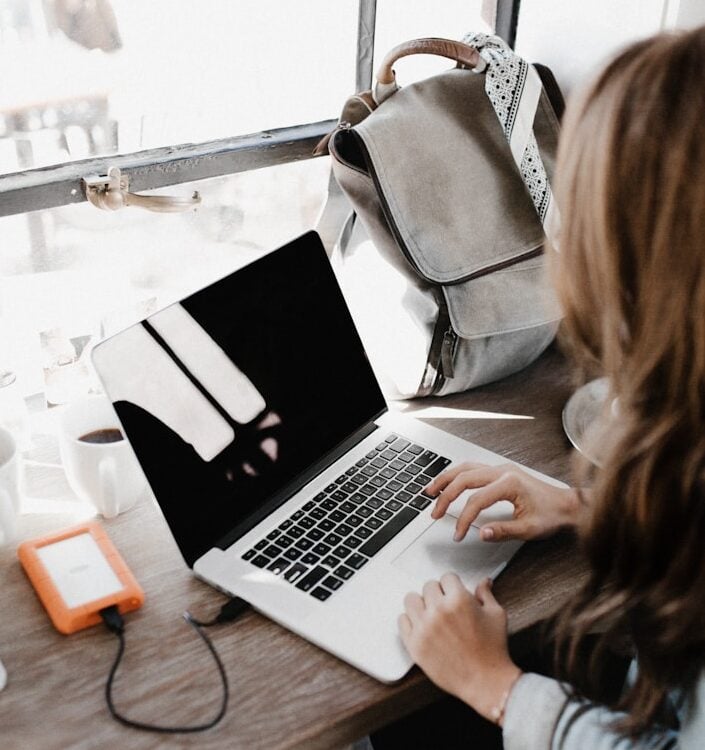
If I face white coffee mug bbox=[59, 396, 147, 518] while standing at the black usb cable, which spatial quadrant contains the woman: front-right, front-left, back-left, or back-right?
back-right

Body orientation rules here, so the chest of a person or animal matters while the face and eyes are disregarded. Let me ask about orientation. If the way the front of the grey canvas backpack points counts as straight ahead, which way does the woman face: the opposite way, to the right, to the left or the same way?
the opposite way

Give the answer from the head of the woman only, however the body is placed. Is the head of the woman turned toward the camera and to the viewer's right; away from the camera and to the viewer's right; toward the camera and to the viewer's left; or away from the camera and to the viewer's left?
away from the camera and to the viewer's left

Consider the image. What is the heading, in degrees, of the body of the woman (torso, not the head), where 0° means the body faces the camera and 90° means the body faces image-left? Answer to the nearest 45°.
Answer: approximately 135°

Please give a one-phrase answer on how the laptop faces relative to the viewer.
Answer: facing the viewer and to the right of the viewer

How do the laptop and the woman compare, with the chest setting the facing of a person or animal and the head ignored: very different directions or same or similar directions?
very different directions

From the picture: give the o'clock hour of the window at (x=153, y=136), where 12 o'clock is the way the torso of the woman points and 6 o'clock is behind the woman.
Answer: The window is roughly at 12 o'clock from the woman.

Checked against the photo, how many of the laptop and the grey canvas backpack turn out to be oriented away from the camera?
0
